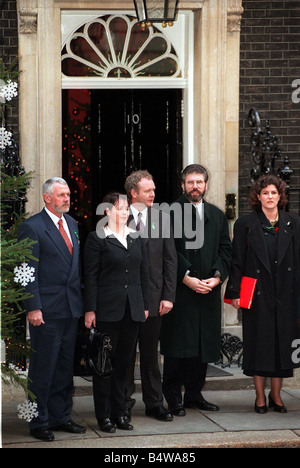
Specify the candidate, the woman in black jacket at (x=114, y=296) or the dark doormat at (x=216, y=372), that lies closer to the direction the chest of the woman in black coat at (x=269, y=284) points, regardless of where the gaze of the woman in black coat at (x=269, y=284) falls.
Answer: the woman in black jacket

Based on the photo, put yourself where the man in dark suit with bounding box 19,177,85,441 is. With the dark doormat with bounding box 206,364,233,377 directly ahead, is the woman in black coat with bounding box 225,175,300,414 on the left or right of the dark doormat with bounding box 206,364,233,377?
right

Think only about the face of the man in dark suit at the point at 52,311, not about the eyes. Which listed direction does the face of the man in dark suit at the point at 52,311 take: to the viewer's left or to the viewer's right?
to the viewer's right

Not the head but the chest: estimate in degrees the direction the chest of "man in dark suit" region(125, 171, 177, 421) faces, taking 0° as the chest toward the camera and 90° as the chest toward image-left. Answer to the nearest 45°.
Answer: approximately 0°

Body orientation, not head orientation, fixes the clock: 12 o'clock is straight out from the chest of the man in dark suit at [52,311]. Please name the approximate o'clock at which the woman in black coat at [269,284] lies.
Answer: The woman in black coat is roughly at 10 o'clock from the man in dark suit.

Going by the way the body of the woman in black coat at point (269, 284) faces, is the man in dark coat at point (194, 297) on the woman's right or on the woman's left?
on the woman's right

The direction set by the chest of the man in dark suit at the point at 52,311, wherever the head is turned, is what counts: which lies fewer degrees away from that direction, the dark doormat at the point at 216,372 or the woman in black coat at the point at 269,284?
the woman in black coat
